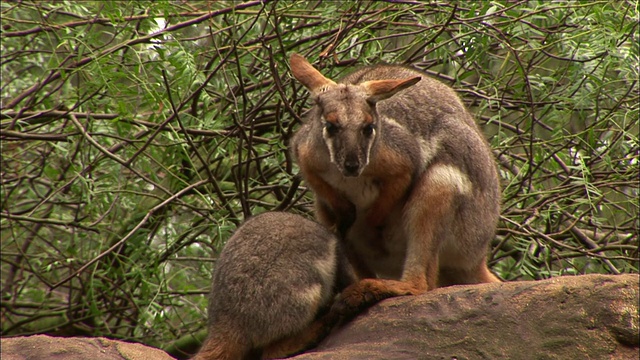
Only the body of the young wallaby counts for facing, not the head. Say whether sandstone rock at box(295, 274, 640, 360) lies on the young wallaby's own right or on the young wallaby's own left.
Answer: on the young wallaby's own right

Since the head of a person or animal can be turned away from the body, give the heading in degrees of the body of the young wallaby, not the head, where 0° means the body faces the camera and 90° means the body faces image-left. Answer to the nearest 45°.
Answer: approximately 225°

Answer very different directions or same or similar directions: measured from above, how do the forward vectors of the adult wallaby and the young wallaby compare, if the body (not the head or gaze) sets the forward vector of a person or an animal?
very different directions

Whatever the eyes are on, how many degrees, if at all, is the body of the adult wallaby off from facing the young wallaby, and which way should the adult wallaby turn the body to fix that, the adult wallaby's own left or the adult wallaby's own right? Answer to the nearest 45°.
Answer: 0° — it already faces it

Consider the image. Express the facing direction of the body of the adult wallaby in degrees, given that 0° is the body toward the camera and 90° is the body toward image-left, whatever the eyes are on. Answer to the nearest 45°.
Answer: approximately 45°
